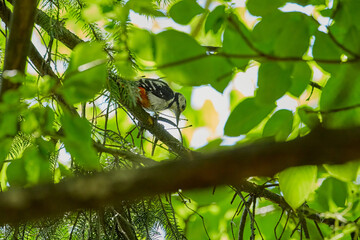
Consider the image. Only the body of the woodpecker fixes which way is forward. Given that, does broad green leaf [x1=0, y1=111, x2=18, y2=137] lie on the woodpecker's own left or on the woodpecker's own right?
on the woodpecker's own right

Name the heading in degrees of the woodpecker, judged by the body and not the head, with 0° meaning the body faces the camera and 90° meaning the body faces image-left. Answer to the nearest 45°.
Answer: approximately 270°
